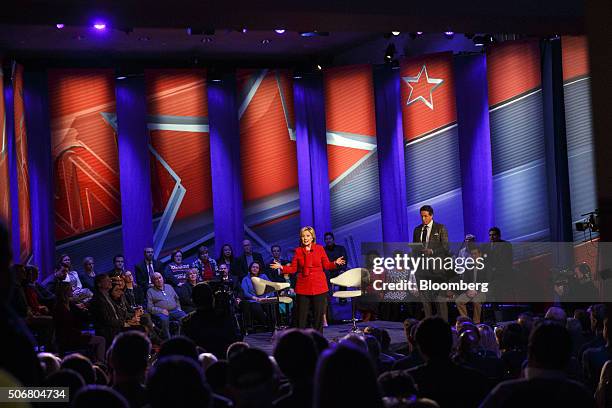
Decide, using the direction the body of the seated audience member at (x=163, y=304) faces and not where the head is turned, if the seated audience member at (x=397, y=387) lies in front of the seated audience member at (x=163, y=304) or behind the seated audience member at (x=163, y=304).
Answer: in front

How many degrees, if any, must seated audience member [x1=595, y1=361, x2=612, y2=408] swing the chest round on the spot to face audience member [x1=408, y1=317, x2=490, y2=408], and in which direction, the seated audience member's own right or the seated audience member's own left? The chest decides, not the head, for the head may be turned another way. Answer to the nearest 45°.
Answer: approximately 90° to the seated audience member's own left

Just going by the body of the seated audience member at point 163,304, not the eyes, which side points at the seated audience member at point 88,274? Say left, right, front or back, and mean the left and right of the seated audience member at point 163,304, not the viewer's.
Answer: back

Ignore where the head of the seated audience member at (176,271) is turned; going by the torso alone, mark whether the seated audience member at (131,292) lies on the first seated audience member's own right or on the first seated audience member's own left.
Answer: on the first seated audience member's own right

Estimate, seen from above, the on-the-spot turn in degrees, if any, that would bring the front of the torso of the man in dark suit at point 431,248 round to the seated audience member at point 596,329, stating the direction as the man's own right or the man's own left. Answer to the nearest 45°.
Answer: approximately 45° to the man's own left

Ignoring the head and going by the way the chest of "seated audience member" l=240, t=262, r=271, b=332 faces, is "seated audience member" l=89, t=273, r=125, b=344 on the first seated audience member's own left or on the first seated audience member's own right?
on the first seated audience member's own right

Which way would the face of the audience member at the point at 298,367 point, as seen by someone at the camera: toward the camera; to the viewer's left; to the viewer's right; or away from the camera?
away from the camera

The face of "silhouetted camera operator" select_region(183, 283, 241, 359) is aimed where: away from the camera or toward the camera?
away from the camera

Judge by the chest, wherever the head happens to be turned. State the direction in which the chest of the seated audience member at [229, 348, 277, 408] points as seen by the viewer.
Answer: away from the camera

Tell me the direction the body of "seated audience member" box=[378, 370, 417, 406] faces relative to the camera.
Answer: away from the camera

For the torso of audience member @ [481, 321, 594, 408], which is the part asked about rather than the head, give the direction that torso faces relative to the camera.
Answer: away from the camera

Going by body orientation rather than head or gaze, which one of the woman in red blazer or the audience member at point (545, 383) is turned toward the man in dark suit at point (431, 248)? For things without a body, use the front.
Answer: the audience member

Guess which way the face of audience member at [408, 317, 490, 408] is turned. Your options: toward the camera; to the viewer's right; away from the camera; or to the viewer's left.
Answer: away from the camera

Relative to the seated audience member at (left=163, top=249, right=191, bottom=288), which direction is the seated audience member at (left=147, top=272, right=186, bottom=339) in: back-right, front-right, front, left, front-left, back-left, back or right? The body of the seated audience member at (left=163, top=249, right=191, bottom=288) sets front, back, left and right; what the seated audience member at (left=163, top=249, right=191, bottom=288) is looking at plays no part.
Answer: front-right
